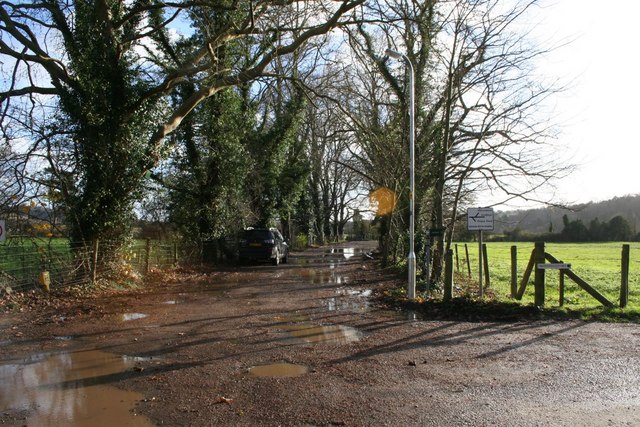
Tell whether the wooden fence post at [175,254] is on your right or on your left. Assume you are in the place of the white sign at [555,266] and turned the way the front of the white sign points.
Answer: on your right

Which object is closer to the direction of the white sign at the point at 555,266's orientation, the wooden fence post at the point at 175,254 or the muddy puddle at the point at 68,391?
the muddy puddle

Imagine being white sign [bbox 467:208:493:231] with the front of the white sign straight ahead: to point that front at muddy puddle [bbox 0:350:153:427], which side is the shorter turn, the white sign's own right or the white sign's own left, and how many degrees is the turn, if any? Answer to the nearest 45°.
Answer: approximately 45° to the white sign's own right

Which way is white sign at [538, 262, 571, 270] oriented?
toward the camera

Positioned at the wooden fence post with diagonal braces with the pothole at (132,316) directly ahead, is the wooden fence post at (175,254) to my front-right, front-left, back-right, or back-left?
front-right

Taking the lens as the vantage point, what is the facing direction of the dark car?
facing away from the viewer and to the right of the viewer

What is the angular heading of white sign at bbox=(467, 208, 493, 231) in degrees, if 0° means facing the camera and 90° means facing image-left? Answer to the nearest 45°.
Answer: approximately 0°

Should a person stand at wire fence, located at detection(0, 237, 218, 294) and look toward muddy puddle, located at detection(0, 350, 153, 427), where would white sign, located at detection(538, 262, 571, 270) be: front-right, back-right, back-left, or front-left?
front-left

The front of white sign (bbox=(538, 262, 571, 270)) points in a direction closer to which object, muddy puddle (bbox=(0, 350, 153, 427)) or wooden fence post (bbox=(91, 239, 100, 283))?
the muddy puddle

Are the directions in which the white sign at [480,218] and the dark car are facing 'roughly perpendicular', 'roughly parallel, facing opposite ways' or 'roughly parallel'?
roughly parallel, facing opposite ways

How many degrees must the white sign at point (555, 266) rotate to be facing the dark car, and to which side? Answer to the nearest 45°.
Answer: approximately 135° to its right

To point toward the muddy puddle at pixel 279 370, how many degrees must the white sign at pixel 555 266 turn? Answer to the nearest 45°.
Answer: approximately 45° to its right

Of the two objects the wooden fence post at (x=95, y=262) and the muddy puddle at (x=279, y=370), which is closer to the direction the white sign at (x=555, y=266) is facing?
the muddy puddle

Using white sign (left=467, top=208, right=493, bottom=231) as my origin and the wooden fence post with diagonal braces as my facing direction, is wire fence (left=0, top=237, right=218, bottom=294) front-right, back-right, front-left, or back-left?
back-right

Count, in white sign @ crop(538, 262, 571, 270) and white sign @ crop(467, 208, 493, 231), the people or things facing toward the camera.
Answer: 2

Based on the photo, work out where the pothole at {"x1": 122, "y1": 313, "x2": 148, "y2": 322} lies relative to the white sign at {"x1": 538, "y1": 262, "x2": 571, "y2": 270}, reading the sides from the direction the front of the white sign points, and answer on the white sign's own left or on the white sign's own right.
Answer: on the white sign's own right
